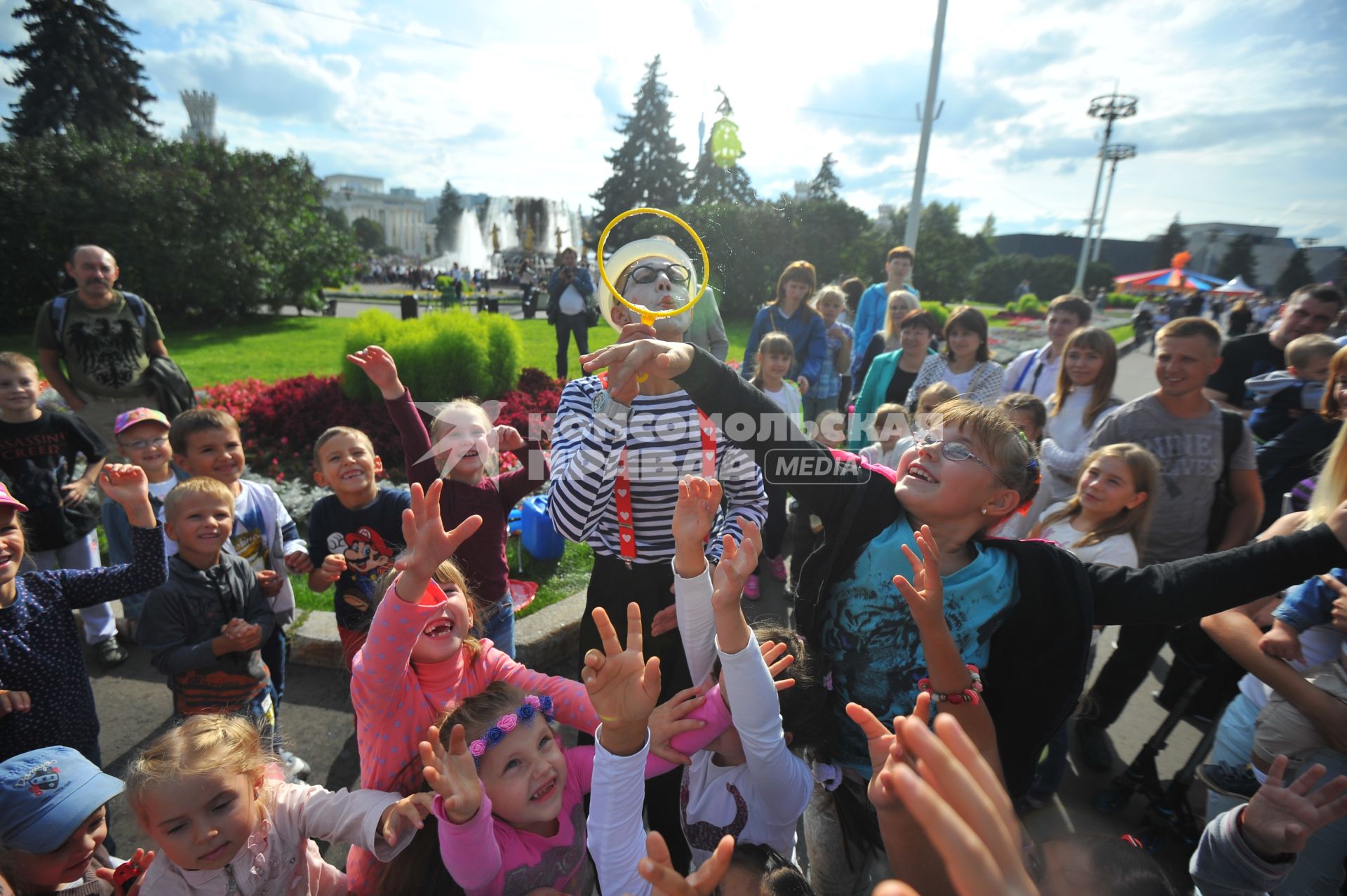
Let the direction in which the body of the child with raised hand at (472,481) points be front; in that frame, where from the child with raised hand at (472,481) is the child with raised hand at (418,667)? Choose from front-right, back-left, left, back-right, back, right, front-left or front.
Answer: front

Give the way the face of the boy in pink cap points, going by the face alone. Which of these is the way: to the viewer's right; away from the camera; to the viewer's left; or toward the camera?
toward the camera

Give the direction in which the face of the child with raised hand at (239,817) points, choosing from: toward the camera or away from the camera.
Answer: toward the camera

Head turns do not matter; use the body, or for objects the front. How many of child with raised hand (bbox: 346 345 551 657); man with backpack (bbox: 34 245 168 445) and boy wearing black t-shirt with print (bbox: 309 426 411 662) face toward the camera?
3

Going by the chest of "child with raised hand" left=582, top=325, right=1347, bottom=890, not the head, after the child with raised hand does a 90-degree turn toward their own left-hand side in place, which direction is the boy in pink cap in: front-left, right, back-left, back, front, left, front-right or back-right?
back-right

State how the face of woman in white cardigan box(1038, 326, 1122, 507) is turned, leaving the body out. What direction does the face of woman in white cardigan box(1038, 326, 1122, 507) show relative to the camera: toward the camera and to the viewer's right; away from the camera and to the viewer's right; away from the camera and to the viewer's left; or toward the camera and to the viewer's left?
toward the camera and to the viewer's left

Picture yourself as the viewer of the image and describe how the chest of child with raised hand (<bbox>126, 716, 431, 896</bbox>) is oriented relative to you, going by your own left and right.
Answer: facing the viewer

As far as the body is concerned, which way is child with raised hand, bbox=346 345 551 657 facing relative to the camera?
toward the camera

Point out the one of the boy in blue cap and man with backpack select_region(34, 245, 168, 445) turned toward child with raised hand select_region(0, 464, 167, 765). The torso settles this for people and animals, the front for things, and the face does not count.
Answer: the man with backpack

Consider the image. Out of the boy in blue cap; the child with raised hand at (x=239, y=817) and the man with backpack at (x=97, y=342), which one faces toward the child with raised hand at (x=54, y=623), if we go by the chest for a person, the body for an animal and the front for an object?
the man with backpack

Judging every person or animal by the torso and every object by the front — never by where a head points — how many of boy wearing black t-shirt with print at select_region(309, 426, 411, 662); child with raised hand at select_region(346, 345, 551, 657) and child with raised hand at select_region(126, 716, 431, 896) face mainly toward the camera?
3

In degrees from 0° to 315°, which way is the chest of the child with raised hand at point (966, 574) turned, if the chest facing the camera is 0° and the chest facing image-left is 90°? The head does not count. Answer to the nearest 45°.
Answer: approximately 45°

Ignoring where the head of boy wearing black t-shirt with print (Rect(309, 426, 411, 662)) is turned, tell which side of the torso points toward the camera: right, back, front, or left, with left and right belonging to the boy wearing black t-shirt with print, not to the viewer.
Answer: front
